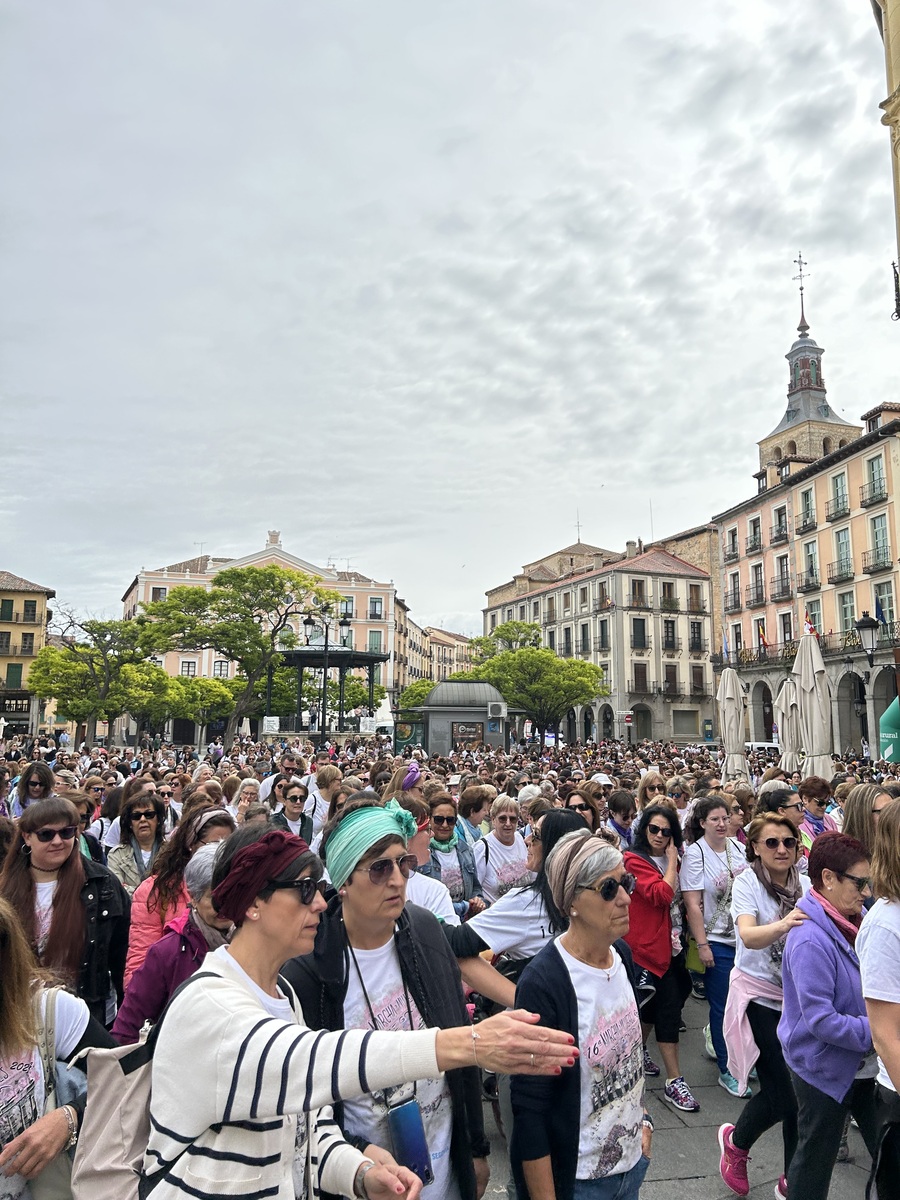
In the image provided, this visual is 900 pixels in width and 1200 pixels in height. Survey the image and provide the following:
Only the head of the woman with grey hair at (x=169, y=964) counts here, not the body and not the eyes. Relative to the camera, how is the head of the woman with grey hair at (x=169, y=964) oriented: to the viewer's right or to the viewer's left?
to the viewer's right

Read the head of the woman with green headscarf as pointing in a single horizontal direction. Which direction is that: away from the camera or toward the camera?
toward the camera

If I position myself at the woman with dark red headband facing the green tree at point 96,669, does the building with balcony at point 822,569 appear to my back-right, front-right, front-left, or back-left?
front-right

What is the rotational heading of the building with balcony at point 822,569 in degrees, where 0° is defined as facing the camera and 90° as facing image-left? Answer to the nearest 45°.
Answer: approximately 45°

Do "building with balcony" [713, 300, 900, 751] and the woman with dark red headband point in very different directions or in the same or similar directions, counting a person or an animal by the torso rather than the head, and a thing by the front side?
very different directions

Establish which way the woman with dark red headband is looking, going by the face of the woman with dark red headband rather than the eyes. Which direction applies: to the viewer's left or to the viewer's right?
to the viewer's right

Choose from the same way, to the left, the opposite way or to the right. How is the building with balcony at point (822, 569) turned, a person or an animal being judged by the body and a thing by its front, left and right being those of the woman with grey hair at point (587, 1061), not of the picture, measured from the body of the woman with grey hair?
to the right

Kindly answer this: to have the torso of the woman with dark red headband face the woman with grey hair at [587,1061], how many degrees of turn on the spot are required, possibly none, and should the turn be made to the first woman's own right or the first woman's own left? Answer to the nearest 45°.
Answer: approximately 45° to the first woman's own left

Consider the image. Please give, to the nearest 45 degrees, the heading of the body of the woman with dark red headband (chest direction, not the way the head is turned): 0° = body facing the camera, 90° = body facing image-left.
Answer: approximately 270°

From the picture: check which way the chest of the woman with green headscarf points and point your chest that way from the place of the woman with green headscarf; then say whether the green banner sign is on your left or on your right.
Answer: on your left
